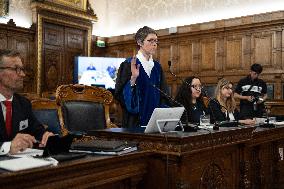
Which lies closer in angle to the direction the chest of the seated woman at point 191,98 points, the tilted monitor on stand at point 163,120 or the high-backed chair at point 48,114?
the tilted monitor on stand

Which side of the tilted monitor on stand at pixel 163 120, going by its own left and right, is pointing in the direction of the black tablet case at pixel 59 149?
left

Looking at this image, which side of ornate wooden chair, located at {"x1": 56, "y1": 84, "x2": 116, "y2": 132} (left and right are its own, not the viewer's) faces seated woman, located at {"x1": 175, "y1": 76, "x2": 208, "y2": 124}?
left

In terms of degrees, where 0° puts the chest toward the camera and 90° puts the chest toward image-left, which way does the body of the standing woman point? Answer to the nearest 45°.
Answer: approximately 315°

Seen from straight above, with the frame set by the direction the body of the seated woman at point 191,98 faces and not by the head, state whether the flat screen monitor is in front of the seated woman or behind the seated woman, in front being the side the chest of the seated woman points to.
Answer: behind

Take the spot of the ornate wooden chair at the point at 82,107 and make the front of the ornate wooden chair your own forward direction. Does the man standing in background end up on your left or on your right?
on your left

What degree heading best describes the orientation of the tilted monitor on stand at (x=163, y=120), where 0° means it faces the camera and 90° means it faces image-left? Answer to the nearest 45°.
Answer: approximately 135°

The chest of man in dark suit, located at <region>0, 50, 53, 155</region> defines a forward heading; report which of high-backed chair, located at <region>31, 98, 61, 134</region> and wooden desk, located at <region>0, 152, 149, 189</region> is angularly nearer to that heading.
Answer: the wooden desk

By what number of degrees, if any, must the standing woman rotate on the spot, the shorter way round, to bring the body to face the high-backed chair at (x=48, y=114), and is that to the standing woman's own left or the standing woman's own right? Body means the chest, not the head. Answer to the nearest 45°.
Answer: approximately 135° to the standing woman's own right

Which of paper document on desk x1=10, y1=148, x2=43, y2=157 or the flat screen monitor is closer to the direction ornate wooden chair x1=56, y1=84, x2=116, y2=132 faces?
the paper document on desk

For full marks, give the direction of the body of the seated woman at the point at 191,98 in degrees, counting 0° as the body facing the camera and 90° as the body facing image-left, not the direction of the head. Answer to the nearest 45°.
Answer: approximately 315°
